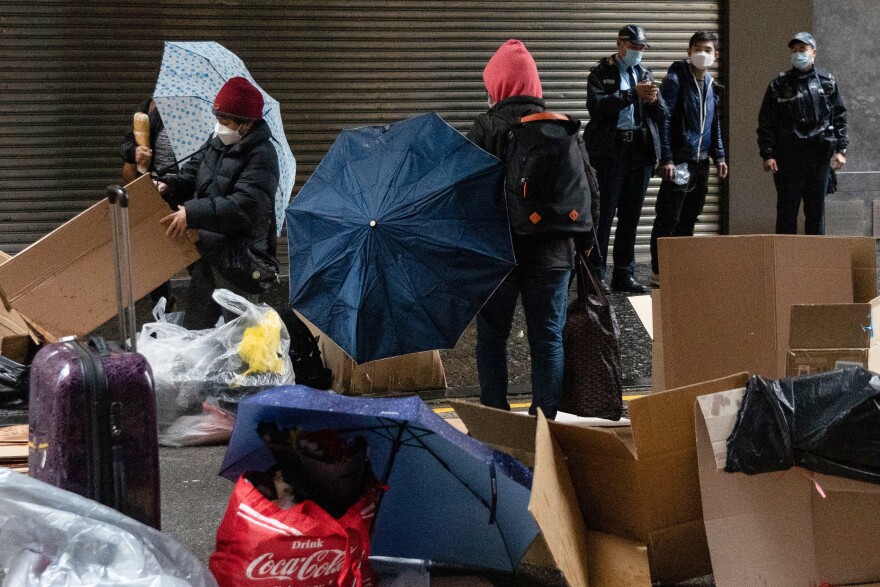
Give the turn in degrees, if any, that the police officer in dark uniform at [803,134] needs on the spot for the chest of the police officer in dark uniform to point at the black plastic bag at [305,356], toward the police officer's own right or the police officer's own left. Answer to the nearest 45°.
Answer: approximately 45° to the police officer's own right

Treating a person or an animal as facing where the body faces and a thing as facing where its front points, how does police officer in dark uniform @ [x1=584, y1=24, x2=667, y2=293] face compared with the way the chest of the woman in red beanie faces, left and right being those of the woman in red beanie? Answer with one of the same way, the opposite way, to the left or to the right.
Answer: to the left

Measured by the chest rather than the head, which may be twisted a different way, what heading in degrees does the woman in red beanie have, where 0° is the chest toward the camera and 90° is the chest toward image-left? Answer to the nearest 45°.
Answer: approximately 45°

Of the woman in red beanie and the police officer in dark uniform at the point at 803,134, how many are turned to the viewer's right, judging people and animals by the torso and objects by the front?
0

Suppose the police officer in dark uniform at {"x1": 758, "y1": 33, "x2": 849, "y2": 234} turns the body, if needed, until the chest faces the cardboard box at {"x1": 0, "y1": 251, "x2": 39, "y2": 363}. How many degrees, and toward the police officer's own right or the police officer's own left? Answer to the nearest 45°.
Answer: approximately 45° to the police officer's own right

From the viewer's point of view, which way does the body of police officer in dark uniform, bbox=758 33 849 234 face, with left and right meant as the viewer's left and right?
facing the viewer

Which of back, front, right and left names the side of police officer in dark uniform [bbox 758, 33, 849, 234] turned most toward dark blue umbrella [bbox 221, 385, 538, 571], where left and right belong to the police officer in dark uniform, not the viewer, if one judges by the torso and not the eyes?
front

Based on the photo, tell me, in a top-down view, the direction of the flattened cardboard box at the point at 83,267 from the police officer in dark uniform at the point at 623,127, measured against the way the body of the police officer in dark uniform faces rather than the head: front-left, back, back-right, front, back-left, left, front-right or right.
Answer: right

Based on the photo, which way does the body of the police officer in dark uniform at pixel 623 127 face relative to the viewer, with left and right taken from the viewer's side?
facing the viewer and to the right of the viewer

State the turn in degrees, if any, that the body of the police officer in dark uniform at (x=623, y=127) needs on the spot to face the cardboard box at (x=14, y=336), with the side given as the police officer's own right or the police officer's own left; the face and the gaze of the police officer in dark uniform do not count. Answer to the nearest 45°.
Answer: approximately 90° to the police officer's own right

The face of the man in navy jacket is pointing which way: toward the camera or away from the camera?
toward the camera

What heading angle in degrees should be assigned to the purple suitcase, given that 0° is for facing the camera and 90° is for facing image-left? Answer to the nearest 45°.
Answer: approximately 45°

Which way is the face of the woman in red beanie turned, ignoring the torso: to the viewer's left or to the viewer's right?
to the viewer's left

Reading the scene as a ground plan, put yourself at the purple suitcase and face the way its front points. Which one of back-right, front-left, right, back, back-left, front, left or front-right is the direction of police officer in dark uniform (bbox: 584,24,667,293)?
back
